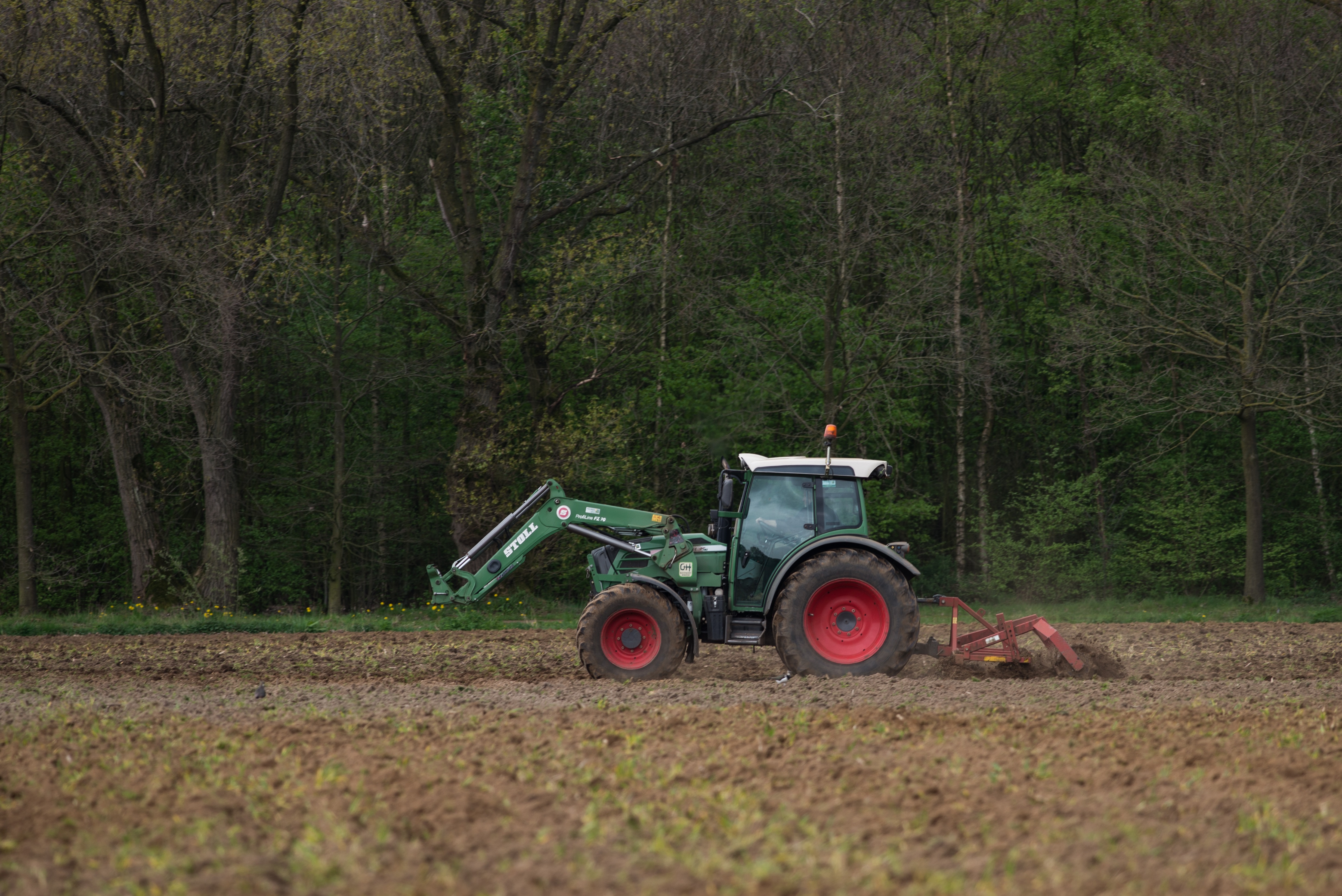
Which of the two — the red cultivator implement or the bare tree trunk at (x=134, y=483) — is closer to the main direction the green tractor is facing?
the bare tree trunk

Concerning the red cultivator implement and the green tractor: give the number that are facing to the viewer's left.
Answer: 2

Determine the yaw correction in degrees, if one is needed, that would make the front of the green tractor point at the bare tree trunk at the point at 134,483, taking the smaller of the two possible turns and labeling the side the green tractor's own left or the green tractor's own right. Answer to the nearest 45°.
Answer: approximately 45° to the green tractor's own right

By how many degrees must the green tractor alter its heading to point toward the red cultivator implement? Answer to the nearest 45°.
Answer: approximately 180°

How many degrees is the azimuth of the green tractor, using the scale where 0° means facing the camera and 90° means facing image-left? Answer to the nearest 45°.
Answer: approximately 90°

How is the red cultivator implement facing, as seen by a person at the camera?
facing to the left of the viewer

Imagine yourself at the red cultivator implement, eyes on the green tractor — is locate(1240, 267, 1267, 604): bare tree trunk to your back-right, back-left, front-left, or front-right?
back-right
